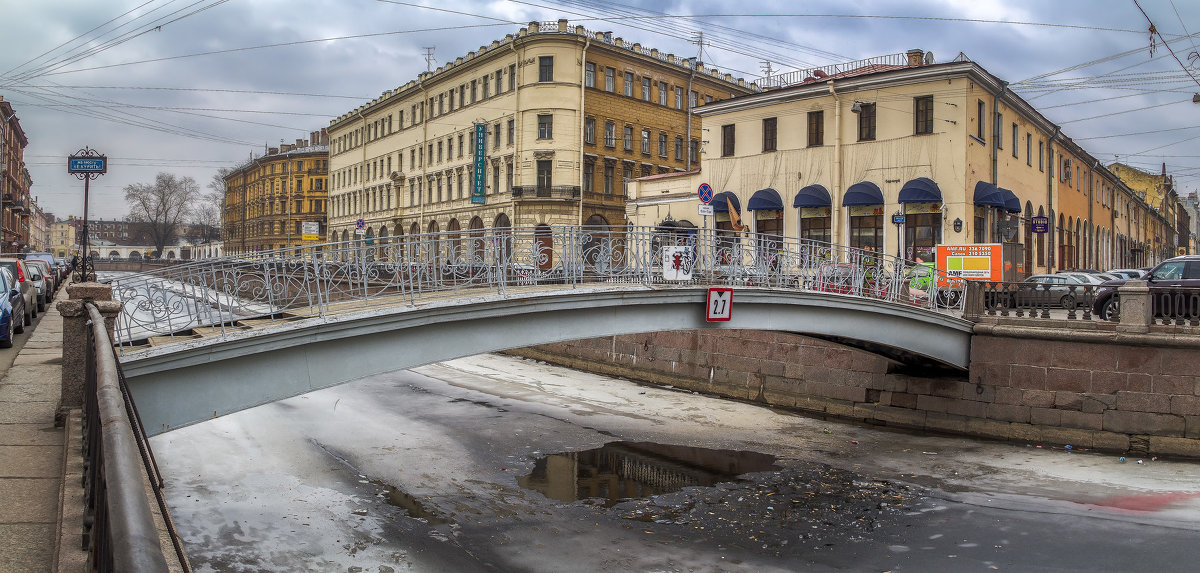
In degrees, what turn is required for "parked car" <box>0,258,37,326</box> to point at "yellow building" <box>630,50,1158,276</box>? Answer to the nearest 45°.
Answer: approximately 90° to its right

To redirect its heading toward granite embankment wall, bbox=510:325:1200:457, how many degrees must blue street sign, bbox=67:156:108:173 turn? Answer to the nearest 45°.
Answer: approximately 45° to its left

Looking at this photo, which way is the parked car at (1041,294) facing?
to the viewer's left

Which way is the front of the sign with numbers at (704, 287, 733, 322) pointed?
toward the camera

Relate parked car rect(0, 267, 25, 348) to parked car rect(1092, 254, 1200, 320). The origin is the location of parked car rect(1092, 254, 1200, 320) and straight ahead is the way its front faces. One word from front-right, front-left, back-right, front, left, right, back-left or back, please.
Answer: front-left

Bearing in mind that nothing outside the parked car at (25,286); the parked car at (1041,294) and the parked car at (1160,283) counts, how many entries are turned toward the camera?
0

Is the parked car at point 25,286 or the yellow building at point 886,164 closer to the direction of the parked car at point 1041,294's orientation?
the parked car

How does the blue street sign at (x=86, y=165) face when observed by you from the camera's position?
facing the viewer

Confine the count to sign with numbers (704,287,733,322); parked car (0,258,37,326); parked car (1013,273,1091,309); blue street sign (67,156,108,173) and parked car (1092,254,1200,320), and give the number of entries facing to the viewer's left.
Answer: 2

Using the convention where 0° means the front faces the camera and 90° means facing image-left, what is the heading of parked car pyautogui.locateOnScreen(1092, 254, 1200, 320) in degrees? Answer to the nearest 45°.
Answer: approximately 90°

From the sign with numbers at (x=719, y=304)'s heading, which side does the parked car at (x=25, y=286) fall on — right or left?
on its right
